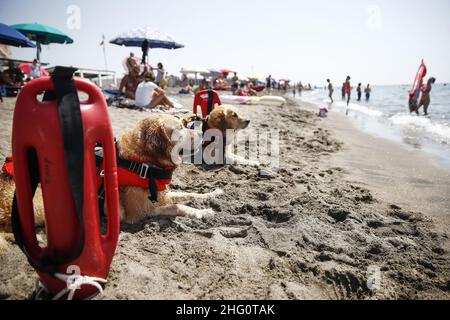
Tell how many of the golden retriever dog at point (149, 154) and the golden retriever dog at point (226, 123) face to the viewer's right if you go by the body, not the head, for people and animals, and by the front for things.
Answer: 2

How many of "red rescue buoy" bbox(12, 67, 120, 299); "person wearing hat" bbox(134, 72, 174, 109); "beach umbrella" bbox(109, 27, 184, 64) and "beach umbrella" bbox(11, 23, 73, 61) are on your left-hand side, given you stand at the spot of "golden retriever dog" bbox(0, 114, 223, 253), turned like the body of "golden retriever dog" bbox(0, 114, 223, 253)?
3

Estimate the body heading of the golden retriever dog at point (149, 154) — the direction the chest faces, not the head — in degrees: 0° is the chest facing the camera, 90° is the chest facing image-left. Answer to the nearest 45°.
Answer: approximately 270°

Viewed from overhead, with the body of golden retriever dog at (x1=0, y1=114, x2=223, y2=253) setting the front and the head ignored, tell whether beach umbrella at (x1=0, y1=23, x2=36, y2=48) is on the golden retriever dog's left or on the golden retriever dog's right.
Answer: on the golden retriever dog's left

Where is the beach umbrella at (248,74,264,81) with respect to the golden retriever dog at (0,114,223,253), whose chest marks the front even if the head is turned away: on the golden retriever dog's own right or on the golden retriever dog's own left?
on the golden retriever dog's own left

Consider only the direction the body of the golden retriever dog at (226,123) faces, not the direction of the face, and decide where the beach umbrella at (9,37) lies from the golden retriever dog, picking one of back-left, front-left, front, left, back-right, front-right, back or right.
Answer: back-left

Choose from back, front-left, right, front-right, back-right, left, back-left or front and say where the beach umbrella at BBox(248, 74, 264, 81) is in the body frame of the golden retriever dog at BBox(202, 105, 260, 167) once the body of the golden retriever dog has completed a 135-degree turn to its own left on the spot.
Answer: front-right

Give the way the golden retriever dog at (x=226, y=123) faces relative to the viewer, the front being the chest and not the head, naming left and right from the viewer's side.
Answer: facing to the right of the viewer

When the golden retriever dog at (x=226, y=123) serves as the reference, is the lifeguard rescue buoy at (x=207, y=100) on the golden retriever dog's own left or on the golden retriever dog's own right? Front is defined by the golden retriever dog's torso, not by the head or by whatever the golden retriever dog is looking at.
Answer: on the golden retriever dog's own left
